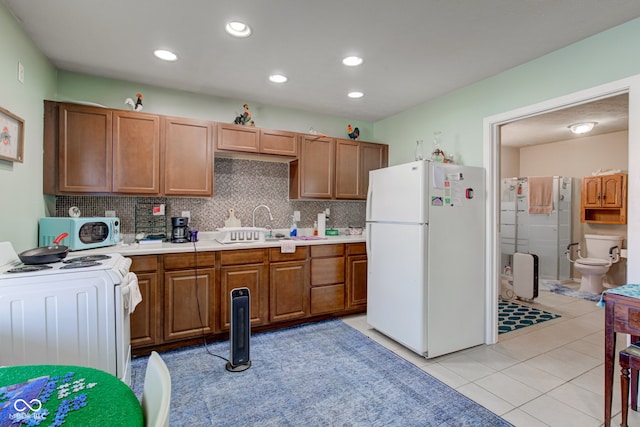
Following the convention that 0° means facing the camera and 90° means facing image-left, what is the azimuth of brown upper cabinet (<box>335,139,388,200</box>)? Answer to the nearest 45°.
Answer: approximately 315°

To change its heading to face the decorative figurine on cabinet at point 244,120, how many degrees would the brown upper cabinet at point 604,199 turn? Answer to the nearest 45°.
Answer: approximately 45° to its right

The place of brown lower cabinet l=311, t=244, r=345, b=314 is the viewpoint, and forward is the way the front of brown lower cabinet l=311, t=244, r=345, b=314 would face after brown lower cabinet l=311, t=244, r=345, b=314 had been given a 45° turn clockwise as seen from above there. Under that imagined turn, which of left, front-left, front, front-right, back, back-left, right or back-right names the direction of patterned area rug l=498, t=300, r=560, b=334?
left

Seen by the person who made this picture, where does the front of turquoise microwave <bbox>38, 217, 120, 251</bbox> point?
facing the viewer and to the right of the viewer

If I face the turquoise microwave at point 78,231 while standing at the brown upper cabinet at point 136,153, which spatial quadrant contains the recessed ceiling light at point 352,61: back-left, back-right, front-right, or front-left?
back-left

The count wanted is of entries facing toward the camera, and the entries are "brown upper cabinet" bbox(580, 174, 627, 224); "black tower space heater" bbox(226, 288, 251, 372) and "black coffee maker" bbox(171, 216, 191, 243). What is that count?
3

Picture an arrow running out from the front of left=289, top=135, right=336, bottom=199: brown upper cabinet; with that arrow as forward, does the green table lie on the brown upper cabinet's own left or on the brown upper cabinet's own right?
on the brown upper cabinet's own right

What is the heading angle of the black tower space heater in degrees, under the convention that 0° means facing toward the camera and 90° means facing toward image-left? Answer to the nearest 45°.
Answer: approximately 0°

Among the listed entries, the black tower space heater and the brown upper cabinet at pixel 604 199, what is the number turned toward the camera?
2
